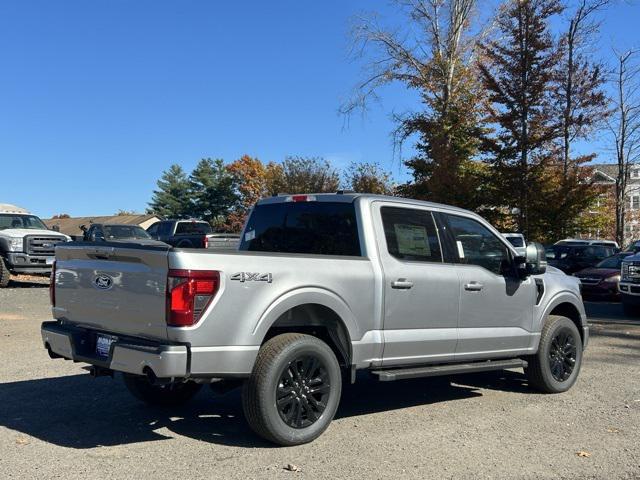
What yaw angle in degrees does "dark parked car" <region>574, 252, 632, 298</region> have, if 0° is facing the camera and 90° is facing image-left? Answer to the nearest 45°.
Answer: approximately 45°

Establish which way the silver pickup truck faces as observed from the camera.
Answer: facing away from the viewer and to the right of the viewer

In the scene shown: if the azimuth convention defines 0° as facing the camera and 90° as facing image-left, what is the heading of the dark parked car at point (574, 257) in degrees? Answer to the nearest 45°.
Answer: approximately 45°
